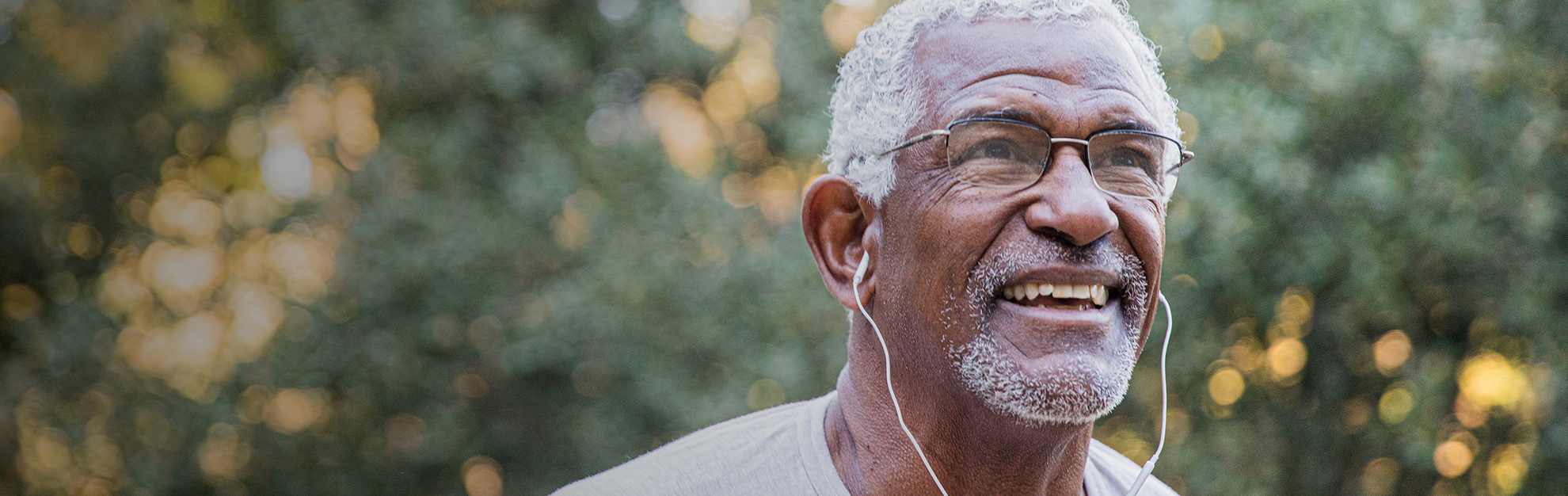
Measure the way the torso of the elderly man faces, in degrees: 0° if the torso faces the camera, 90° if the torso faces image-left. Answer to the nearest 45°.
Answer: approximately 315°

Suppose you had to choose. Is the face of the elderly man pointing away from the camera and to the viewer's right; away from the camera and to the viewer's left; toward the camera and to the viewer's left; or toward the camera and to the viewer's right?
toward the camera and to the viewer's right
